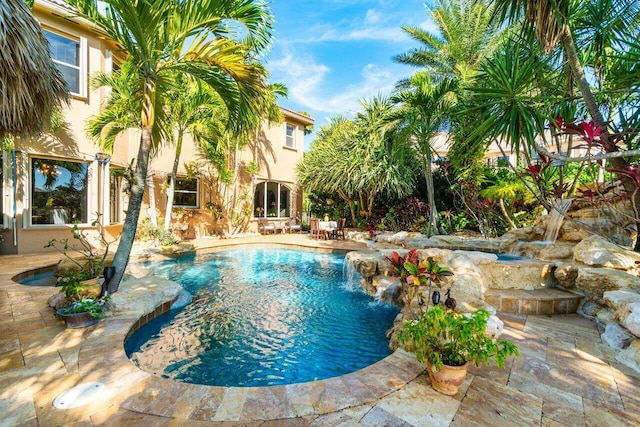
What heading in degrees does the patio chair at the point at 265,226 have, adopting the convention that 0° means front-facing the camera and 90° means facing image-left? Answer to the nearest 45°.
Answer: approximately 315°

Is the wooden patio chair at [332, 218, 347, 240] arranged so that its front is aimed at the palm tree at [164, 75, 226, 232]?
yes

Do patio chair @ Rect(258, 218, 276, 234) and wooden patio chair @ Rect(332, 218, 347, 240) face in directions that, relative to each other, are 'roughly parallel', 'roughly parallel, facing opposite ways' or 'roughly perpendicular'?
roughly perpendicular

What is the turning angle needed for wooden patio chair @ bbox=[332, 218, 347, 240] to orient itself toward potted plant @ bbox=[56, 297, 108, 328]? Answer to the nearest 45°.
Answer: approximately 45° to its left

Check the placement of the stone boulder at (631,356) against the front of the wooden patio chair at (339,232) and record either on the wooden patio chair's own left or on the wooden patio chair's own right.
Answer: on the wooden patio chair's own left

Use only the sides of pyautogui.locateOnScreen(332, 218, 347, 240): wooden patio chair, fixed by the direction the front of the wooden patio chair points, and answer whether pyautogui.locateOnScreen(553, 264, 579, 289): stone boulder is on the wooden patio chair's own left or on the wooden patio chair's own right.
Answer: on the wooden patio chair's own left
